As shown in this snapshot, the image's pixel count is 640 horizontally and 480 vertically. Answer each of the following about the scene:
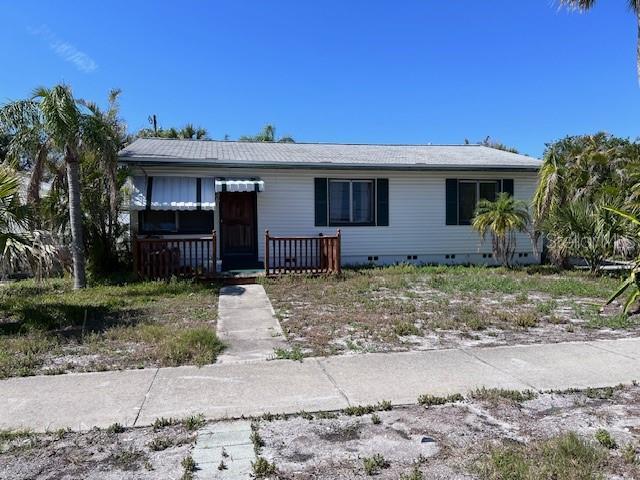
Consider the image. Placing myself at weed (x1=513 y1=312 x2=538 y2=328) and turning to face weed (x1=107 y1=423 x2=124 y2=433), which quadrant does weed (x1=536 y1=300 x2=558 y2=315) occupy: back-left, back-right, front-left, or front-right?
back-right

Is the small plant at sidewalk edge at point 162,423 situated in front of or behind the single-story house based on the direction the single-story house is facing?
in front

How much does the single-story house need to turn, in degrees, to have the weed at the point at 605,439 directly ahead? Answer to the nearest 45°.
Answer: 0° — it already faces it

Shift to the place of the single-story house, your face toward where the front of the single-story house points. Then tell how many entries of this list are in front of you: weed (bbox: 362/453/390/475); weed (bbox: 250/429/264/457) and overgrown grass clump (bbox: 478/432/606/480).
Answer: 3

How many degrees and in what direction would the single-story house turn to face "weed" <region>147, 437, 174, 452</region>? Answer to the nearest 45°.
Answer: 0° — it already faces it

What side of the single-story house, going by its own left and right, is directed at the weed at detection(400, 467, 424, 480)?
front

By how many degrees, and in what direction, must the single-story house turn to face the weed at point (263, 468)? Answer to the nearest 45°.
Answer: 0° — it already faces it

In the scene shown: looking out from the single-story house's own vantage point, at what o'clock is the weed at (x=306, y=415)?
The weed is roughly at 12 o'clock from the single-story house.

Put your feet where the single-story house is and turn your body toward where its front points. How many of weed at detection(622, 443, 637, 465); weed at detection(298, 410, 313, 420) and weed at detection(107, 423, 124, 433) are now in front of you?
3

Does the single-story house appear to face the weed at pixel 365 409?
yes

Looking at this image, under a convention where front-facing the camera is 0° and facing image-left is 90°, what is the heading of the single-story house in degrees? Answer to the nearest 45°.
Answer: approximately 0°

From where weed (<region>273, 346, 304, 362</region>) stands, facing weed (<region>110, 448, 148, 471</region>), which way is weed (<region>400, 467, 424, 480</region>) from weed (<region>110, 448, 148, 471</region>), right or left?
left

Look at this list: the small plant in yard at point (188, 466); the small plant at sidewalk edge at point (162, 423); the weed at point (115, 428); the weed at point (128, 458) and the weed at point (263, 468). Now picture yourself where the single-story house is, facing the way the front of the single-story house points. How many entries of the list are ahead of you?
5
